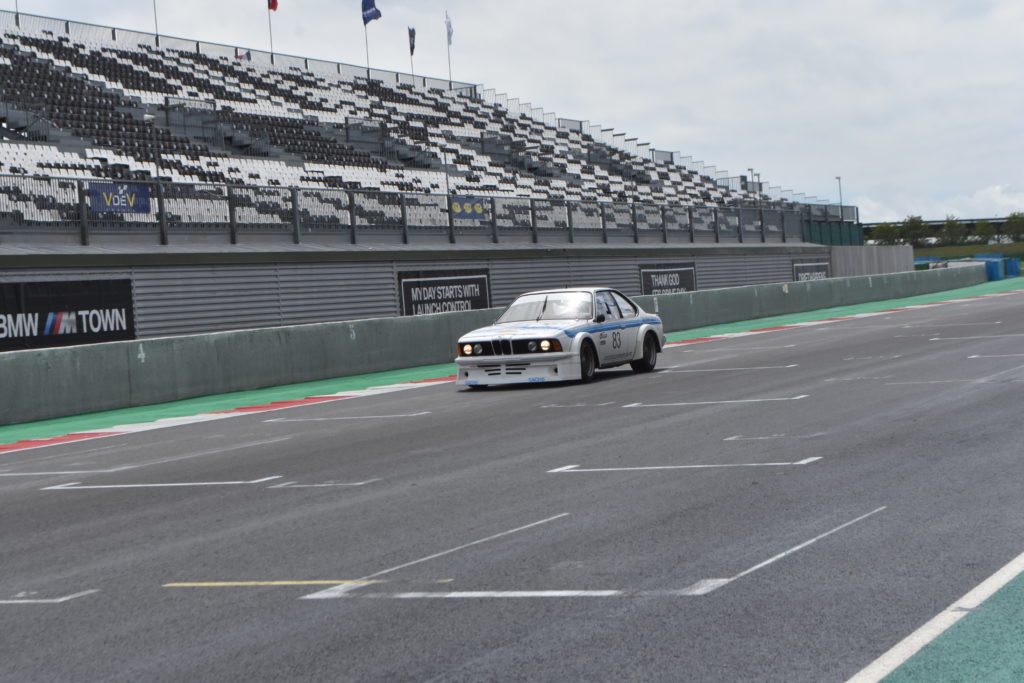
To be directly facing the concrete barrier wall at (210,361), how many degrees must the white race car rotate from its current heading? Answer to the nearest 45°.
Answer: approximately 45° to its right

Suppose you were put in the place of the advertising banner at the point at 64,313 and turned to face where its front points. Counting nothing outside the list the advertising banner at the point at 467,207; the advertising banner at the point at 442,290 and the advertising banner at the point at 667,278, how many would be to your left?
3

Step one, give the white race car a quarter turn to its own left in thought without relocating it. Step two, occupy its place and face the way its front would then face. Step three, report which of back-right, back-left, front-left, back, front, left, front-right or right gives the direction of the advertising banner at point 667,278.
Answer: back-left

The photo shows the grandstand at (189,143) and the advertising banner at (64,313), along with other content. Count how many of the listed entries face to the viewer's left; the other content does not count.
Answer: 0

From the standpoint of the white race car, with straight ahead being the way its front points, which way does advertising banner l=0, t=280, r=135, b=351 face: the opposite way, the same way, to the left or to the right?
to the left

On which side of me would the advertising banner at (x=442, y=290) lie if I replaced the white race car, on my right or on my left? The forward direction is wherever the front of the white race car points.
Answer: on my right

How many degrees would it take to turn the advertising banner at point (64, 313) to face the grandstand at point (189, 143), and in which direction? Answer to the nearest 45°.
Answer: approximately 135° to its left

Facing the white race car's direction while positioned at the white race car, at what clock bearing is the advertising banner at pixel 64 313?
The advertising banner is roughly at 2 o'clock from the white race car.

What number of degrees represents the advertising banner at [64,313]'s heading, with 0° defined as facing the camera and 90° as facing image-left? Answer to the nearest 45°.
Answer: approximately 315°

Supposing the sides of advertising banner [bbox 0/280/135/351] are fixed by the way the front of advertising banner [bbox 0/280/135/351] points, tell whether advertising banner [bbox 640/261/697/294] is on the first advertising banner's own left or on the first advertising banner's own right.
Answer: on the first advertising banner's own left

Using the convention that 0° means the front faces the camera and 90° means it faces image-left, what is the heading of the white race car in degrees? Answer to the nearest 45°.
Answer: approximately 45°

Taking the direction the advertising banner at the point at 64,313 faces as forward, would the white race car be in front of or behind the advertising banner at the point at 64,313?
in front

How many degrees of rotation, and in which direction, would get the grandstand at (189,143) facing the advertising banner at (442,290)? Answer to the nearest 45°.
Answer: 0° — it already faces it

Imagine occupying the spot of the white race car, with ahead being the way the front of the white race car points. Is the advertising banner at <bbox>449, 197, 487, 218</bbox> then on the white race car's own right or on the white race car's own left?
on the white race car's own right

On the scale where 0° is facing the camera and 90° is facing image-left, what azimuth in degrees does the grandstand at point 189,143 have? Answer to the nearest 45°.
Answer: approximately 315°

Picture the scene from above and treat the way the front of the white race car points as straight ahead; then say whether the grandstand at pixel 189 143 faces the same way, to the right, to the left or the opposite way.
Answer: to the left
